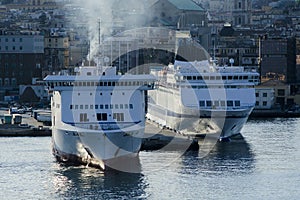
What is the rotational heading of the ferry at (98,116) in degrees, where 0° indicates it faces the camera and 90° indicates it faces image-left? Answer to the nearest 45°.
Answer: approximately 0°

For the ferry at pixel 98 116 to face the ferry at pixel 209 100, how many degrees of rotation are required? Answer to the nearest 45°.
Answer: approximately 135° to its left
